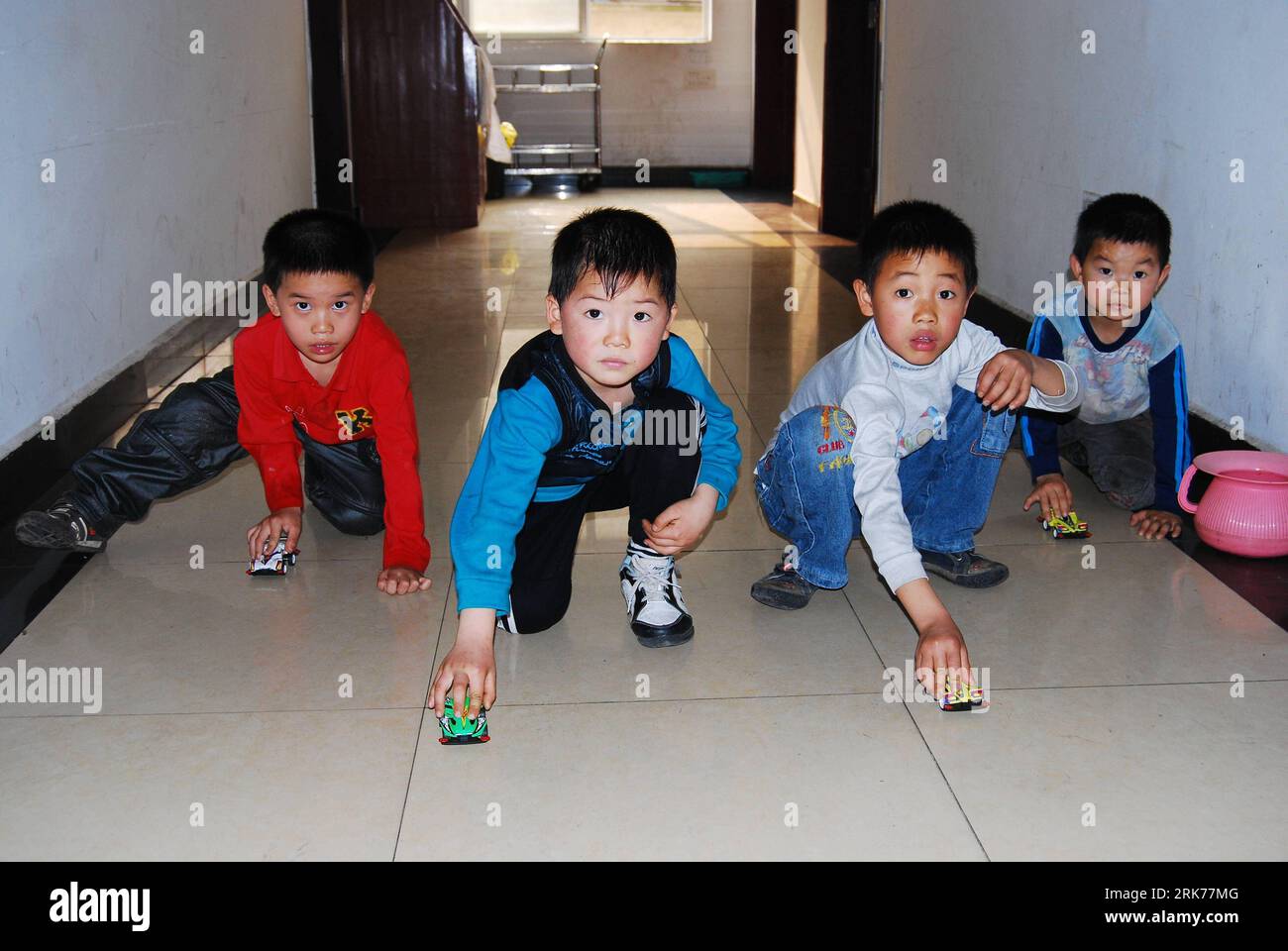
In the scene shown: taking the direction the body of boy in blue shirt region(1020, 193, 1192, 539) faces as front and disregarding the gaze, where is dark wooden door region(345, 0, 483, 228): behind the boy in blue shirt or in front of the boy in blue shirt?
behind

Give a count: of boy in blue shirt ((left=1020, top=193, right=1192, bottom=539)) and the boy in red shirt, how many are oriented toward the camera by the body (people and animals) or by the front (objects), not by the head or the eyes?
2

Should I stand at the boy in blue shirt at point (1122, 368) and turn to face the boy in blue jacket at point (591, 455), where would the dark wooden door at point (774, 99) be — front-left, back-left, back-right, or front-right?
back-right

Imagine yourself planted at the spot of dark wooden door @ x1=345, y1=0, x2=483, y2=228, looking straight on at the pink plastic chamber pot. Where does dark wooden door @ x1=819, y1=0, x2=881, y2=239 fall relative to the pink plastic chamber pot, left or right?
left

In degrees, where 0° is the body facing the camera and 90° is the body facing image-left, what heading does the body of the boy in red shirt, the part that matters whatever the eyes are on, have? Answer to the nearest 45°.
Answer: approximately 0°
